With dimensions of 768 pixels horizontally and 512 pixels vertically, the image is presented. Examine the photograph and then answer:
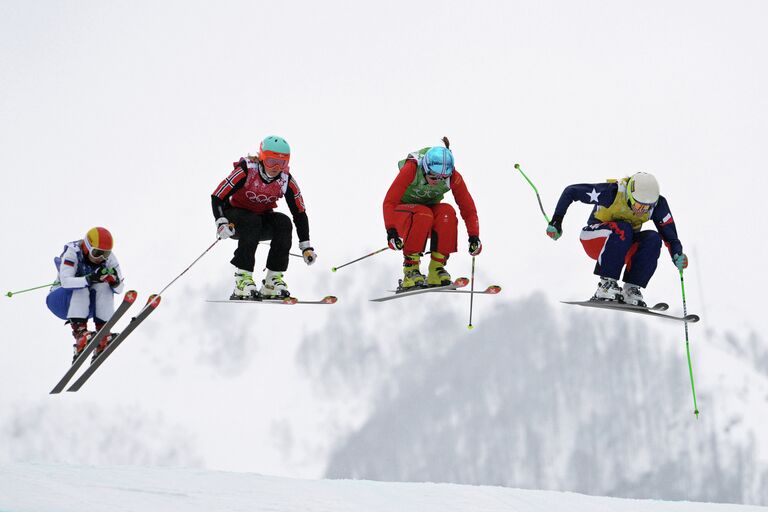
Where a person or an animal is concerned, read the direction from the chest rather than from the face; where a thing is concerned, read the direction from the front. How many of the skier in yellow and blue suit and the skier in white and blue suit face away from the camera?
0

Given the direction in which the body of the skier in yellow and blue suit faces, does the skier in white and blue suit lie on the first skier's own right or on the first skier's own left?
on the first skier's own right

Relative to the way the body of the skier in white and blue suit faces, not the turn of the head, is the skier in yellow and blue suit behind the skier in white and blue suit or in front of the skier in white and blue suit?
in front
